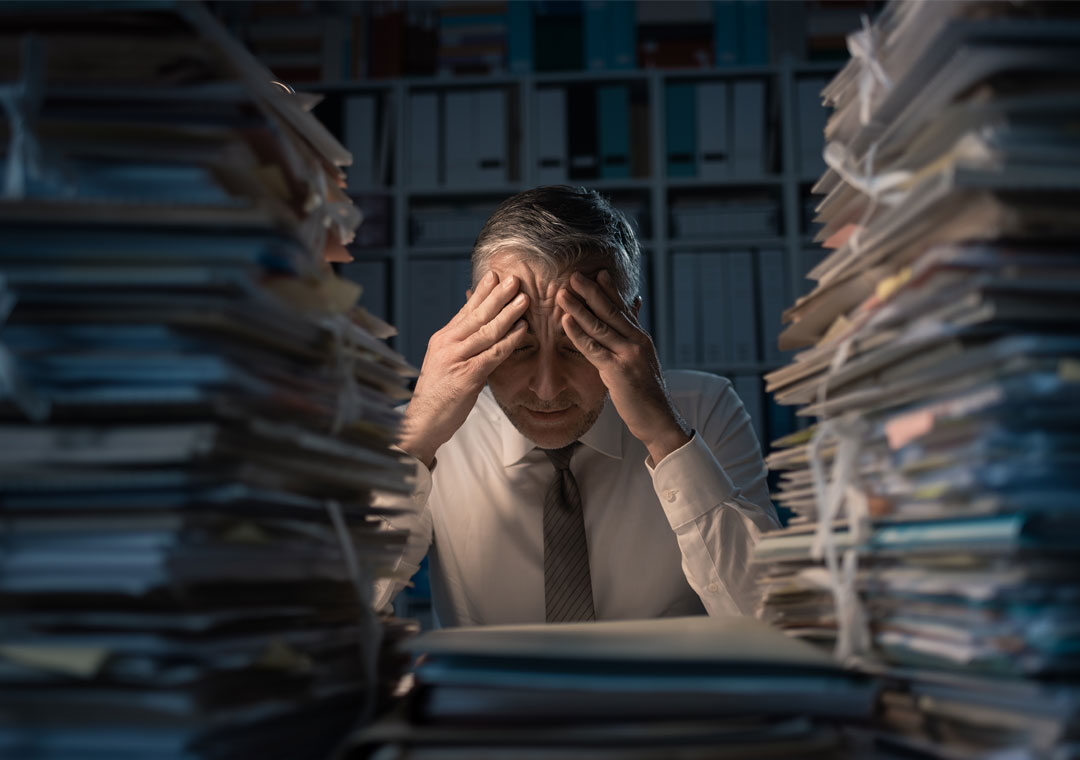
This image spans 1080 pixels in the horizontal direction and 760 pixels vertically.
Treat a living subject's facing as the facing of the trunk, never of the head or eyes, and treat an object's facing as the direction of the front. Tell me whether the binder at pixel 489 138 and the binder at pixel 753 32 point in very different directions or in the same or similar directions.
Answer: same or similar directions

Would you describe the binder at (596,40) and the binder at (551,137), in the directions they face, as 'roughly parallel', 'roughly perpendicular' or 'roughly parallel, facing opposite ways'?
roughly parallel

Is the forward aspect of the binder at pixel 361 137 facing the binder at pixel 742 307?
no

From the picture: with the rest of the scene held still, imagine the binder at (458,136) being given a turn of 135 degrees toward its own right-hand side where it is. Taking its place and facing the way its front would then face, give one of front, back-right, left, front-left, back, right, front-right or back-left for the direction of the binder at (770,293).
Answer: back-right

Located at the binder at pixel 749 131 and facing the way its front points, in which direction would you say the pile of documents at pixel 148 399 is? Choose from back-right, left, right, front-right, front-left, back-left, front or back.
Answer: front

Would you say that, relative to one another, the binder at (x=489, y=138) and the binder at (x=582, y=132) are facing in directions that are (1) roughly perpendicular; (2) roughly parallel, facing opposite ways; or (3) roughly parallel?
roughly parallel

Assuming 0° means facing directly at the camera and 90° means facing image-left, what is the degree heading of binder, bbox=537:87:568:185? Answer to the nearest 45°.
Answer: approximately 0°

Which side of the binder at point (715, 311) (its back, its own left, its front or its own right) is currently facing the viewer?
front

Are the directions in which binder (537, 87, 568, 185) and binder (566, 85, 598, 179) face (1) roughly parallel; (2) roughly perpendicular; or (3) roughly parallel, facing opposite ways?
roughly parallel

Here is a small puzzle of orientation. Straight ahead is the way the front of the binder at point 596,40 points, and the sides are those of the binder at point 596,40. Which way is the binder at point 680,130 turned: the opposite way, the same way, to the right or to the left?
the same way

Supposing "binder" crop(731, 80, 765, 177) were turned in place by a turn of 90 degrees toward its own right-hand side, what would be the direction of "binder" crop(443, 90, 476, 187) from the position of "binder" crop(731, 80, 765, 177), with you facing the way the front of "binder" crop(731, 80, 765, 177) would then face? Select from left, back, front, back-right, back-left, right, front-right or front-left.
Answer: front

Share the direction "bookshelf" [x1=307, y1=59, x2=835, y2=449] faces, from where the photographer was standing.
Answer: facing the viewer

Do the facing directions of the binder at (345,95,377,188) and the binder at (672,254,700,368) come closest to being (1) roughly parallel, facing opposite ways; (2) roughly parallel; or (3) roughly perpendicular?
roughly parallel

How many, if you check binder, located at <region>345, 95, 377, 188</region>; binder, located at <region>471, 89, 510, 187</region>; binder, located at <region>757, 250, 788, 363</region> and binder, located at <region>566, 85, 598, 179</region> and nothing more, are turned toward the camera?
4

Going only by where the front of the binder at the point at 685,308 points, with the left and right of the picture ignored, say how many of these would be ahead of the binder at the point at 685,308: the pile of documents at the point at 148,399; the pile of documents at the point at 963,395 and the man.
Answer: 3

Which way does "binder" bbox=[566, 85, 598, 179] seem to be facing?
toward the camera

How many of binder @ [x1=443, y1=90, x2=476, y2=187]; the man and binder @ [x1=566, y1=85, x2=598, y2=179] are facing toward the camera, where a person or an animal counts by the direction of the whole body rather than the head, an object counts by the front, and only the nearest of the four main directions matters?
3
